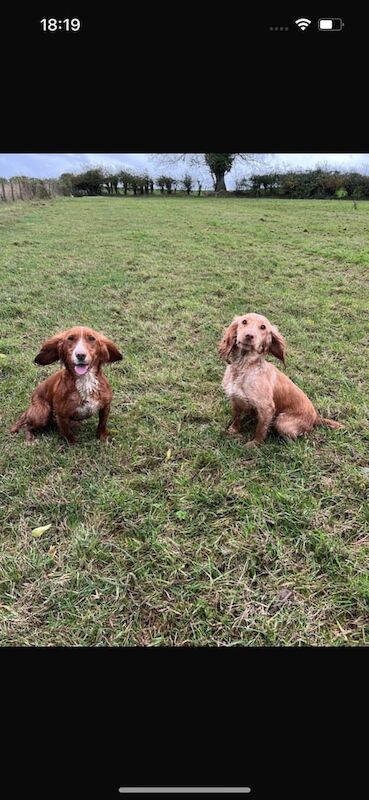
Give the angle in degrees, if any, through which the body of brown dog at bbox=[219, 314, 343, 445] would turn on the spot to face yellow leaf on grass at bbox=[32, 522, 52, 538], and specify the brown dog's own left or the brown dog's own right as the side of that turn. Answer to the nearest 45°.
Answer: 0° — it already faces it

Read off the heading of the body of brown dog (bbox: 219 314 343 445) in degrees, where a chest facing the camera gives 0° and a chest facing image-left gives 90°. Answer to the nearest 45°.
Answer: approximately 45°

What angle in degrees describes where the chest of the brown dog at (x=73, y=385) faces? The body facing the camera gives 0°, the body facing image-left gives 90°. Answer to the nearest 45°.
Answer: approximately 315°
